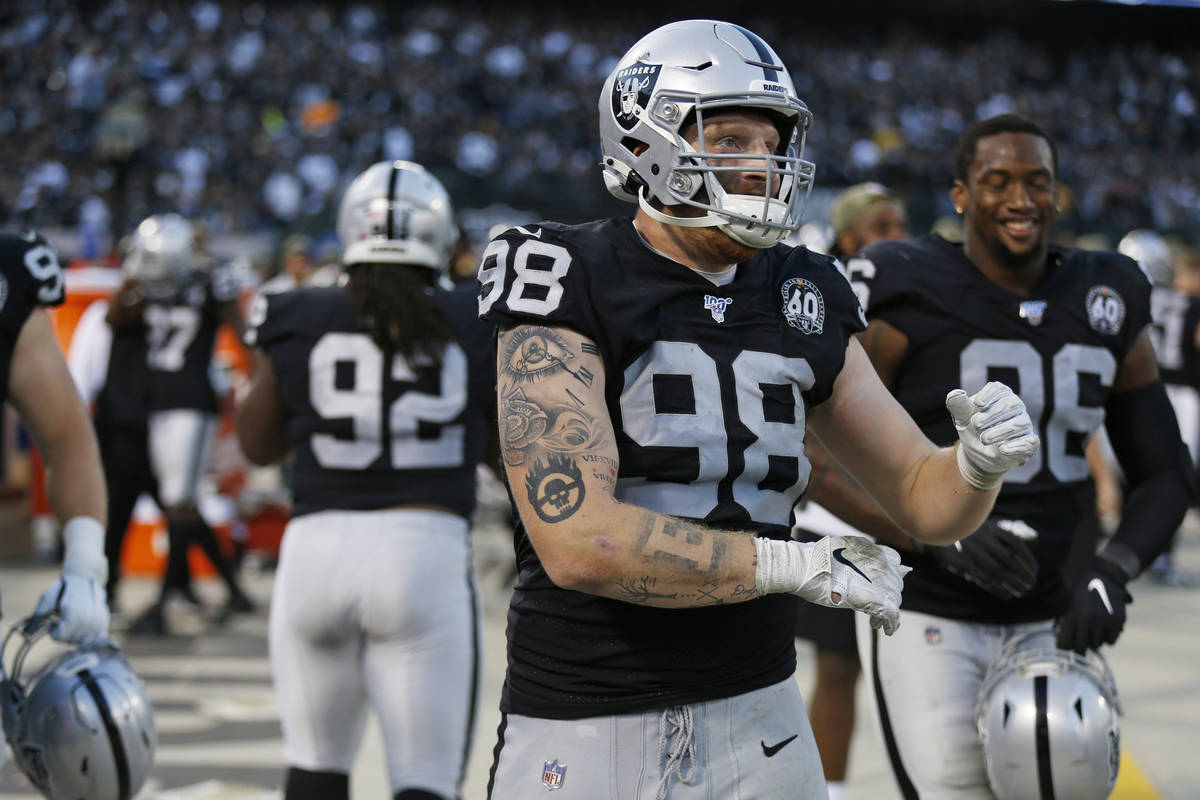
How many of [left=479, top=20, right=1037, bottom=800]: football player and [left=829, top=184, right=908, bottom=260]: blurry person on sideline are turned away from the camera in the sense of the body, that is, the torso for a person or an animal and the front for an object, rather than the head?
0

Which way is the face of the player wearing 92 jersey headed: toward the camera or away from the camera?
away from the camera

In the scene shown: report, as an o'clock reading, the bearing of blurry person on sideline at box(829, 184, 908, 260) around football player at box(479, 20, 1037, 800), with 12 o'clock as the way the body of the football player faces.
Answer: The blurry person on sideline is roughly at 8 o'clock from the football player.

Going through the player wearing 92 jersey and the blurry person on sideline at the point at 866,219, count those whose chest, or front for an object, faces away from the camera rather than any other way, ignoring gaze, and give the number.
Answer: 1

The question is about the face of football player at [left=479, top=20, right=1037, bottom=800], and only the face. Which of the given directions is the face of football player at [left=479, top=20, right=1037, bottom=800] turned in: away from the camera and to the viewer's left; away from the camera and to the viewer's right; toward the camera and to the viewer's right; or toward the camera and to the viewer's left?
toward the camera and to the viewer's right

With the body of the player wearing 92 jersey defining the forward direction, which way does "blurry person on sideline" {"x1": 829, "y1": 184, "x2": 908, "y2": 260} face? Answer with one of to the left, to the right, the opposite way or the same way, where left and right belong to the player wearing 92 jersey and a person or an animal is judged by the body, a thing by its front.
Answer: the opposite way

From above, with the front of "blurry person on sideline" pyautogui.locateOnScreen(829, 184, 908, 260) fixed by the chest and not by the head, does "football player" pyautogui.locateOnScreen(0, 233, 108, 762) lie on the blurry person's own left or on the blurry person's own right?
on the blurry person's own right

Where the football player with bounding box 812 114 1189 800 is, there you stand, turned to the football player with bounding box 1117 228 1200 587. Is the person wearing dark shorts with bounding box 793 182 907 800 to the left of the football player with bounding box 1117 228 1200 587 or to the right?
left

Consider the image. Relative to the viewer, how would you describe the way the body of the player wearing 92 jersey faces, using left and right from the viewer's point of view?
facing away from the viewer

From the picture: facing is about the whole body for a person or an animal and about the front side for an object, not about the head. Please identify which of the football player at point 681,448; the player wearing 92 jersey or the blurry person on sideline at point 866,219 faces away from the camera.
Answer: the player wearing 92 jersey

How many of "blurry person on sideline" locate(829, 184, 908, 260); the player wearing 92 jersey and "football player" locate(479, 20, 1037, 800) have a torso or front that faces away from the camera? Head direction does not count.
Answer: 1

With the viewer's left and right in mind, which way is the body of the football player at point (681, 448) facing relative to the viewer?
facing the viewer and to the right of the viewer

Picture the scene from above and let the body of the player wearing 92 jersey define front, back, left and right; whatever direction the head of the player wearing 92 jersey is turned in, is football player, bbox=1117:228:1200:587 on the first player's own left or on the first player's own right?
on the first player's own right

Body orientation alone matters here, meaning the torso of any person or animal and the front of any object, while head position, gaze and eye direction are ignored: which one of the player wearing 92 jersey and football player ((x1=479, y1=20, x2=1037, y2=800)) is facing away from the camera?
the player wearing 92 jersey

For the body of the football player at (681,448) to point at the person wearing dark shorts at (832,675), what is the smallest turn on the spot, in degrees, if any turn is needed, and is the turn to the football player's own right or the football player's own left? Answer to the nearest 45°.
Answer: approximately 135° to the football player's own left

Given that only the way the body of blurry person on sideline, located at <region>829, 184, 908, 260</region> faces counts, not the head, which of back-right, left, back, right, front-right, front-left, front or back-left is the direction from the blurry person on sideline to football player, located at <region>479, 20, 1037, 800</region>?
front-right
